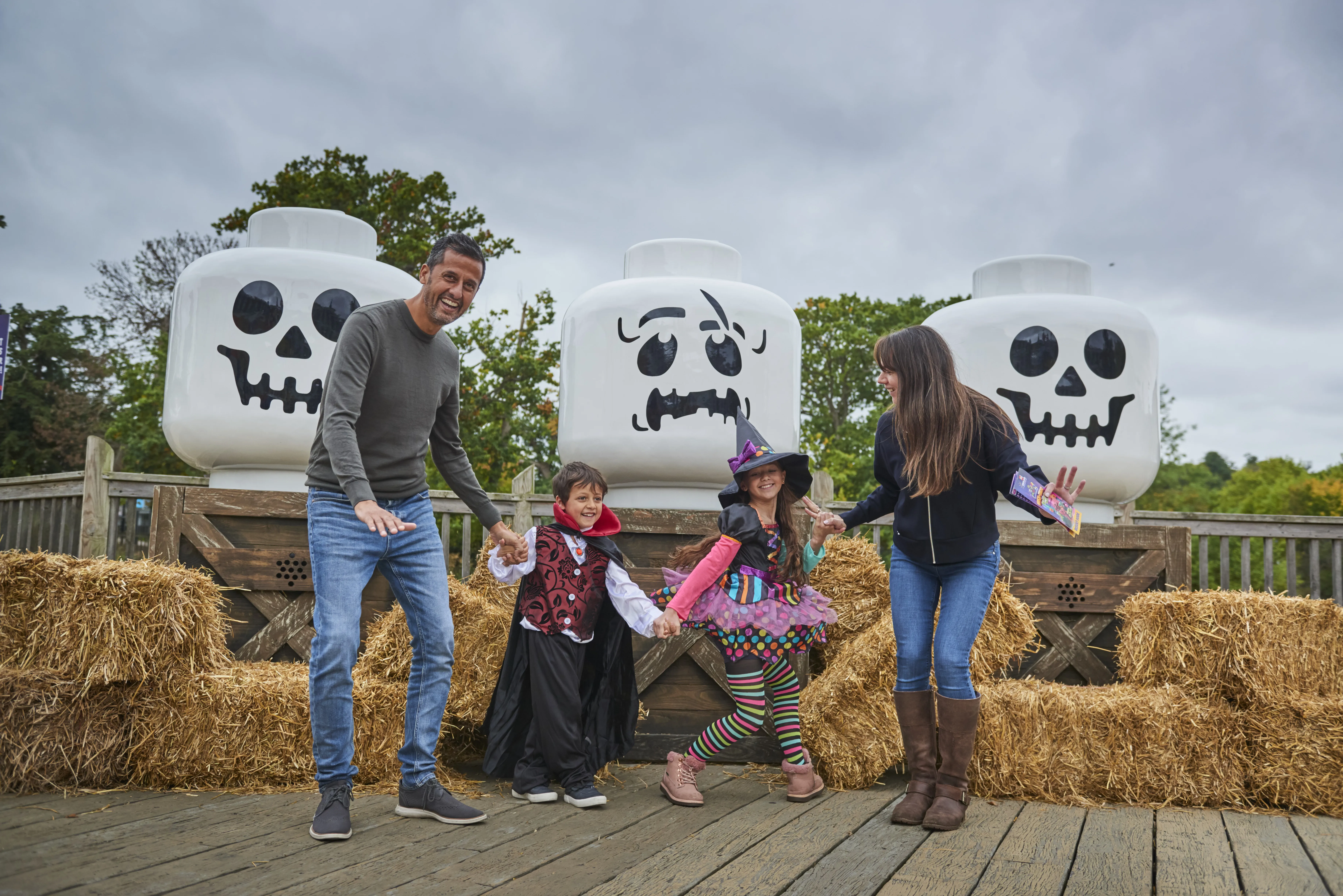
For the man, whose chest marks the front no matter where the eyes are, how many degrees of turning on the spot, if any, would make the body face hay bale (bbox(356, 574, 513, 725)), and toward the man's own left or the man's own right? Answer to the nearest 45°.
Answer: approximately 135° to the man's own left

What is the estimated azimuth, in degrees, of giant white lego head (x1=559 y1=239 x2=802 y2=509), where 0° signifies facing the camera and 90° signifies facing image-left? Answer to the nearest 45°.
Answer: approximately 0°

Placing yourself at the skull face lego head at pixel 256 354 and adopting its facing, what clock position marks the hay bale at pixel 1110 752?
The hay bale is roughly at 10 o'clock from the skull face lego head.

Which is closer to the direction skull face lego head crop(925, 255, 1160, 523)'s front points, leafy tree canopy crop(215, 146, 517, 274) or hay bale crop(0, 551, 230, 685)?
the hay bale

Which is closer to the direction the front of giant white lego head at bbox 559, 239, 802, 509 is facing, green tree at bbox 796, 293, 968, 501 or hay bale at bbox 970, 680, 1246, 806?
the hay bale

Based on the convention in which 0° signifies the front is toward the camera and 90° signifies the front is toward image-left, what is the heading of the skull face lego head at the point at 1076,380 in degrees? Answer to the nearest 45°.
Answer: approximately 0°

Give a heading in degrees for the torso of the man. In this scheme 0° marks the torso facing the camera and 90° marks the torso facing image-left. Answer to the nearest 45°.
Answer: approximately 315°

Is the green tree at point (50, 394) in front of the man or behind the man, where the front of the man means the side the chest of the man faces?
behind

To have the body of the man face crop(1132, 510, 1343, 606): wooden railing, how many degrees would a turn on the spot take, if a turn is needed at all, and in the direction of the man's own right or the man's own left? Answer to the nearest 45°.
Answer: approximately 45° to the man's own left

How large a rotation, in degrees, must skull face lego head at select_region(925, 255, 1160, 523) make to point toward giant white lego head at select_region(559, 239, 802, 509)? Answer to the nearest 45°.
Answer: approximately 45° to its right

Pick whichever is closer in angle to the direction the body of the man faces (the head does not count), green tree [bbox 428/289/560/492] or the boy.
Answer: the boy
